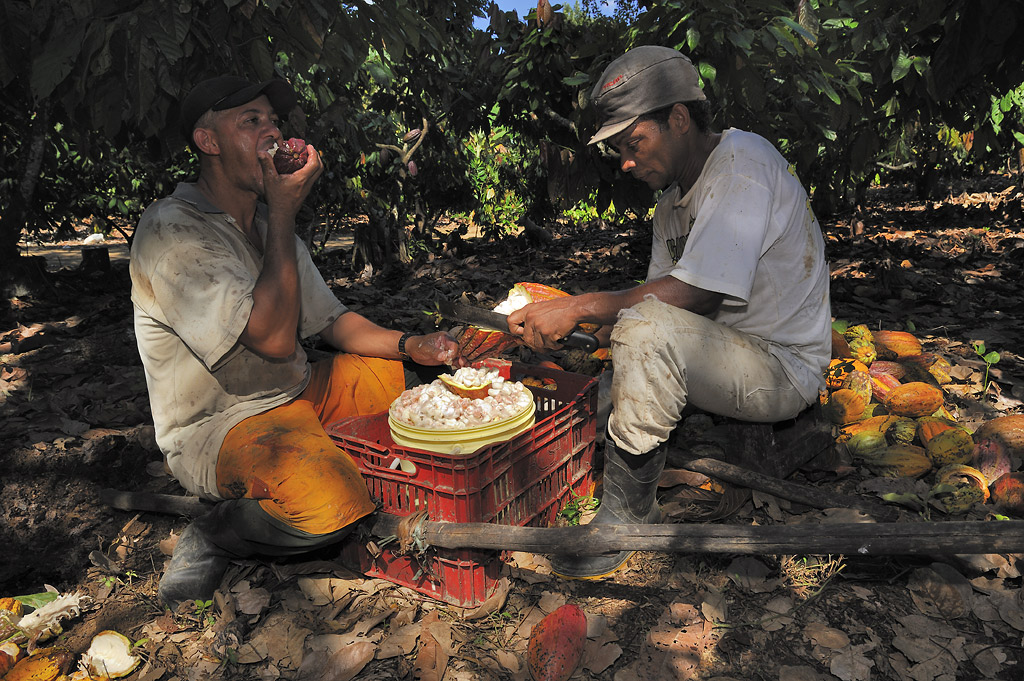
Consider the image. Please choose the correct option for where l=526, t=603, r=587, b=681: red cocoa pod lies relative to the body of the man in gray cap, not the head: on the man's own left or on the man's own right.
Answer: on the man's own left

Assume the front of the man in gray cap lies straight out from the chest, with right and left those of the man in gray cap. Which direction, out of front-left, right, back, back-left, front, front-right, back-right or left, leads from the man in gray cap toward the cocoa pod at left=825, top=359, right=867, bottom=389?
back-right

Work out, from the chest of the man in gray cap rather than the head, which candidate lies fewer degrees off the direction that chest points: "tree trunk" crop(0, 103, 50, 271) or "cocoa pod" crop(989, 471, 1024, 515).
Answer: the tree trunk

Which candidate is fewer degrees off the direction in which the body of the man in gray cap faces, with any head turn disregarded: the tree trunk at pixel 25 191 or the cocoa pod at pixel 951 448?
the tree trunk

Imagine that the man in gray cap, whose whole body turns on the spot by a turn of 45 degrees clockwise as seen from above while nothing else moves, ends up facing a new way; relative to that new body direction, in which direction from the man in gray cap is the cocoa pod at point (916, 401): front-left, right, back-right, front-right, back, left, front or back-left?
right

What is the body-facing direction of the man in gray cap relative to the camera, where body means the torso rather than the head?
to the viewer's left

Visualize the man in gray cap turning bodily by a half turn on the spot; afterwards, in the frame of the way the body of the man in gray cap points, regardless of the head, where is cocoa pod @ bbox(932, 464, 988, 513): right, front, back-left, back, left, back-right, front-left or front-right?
front

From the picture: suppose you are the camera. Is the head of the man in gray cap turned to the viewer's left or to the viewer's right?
to the viewer's left

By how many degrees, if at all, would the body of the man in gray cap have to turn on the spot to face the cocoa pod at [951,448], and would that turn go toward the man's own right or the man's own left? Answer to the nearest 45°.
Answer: approximately 135° to the man's own right

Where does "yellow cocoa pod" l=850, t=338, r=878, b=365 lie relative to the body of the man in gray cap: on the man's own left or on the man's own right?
on the man's own right

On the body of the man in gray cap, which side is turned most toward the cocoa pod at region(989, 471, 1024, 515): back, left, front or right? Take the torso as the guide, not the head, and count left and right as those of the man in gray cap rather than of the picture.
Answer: back

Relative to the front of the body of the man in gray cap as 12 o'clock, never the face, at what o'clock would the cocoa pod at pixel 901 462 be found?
The cocoa pod is roughly at 5 o'clock from the man in gray cap.

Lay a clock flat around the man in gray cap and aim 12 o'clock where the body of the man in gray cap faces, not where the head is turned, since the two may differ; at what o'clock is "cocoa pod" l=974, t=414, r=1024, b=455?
The cocoa pod is roughly at 5 o'clock from the man in gray cap.

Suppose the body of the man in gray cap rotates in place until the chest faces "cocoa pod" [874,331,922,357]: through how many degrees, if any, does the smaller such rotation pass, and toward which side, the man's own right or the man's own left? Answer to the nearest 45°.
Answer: approximately 135° to the man's own right
